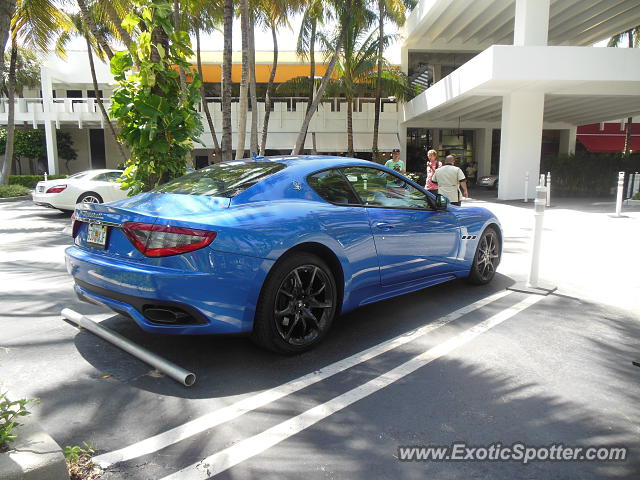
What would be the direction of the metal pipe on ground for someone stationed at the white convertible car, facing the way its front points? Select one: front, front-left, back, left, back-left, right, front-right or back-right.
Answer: back-right

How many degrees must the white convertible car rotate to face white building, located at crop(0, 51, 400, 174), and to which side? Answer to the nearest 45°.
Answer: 0° — it already faces it

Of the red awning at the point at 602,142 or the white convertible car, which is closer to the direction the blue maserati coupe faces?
the red awning

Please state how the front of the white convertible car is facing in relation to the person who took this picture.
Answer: facing away from the viewer and to the right of the viewer

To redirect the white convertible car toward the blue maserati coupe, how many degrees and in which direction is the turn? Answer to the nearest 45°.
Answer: approximately 135° to its right

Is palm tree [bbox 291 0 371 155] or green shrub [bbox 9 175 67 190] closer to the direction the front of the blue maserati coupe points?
the palm tree

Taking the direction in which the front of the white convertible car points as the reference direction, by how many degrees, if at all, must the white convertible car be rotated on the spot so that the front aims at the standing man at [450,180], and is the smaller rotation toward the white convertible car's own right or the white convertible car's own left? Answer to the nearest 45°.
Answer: approximately 90° to the white convertible car's own right

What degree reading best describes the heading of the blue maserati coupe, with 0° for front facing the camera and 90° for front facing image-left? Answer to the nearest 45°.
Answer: approximately 225°
